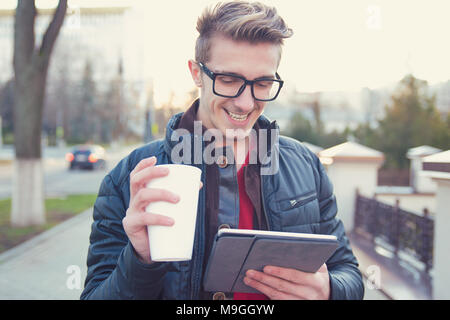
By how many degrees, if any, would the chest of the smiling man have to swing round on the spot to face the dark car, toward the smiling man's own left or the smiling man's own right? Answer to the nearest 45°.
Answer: approximately 180°

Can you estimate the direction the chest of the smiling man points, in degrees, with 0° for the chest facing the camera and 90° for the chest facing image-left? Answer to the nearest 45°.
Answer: approximately 0°

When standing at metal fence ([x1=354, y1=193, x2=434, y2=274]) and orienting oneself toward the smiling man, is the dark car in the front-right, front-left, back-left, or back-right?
back-right
